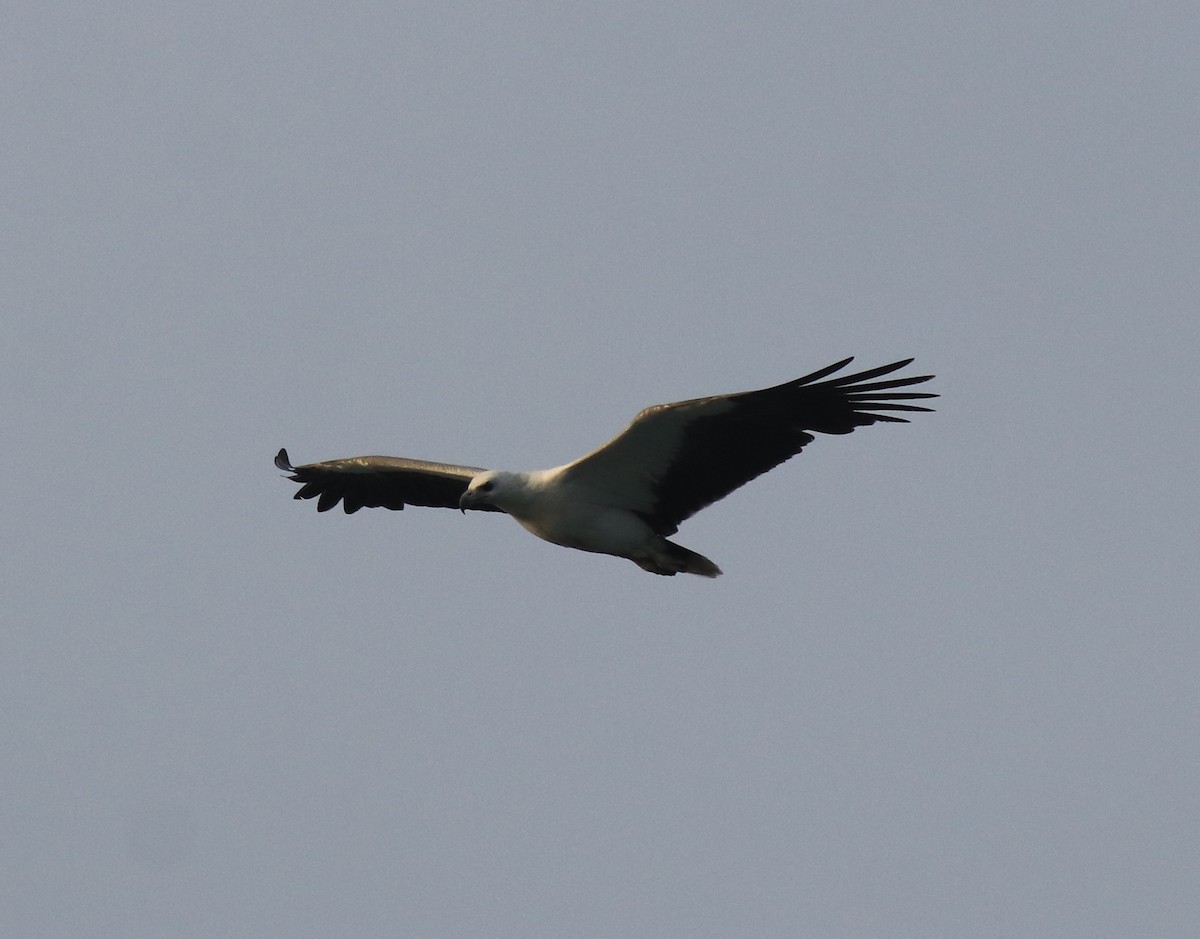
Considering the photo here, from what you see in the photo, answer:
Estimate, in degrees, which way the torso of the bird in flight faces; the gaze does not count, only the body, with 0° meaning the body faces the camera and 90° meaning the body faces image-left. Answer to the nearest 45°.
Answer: approximately 45°
